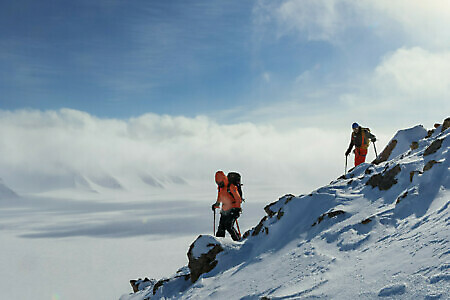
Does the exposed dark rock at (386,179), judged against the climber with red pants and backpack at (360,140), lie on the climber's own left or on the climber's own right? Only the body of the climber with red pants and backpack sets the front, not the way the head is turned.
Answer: on the climber's own left

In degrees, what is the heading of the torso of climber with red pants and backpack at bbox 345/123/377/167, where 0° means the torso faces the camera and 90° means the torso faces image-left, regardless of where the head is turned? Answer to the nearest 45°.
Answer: approximately 45°

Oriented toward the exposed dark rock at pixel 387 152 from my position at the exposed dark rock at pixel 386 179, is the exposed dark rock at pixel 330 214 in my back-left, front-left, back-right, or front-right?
back-left

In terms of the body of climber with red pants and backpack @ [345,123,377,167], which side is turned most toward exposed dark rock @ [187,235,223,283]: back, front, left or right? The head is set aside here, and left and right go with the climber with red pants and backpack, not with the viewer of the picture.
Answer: front

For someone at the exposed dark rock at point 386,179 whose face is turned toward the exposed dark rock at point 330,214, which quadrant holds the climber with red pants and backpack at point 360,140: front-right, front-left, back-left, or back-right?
back-right

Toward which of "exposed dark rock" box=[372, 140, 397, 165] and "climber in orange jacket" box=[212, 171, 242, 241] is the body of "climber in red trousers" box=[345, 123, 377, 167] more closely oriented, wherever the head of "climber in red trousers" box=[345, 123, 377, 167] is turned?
the climber in orange jacket

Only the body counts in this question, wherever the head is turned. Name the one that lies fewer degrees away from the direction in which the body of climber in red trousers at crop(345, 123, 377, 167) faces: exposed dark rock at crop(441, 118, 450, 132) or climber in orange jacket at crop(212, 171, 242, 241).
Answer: the climber in orange jacket

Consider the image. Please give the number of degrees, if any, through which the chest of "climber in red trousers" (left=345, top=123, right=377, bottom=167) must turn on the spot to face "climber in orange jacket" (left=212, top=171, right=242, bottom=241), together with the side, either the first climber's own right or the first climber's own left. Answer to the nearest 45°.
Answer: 0° — they already face them

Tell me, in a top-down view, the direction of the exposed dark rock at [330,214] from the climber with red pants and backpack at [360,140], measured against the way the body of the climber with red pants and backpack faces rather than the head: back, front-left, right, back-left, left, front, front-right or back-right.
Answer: front-left
